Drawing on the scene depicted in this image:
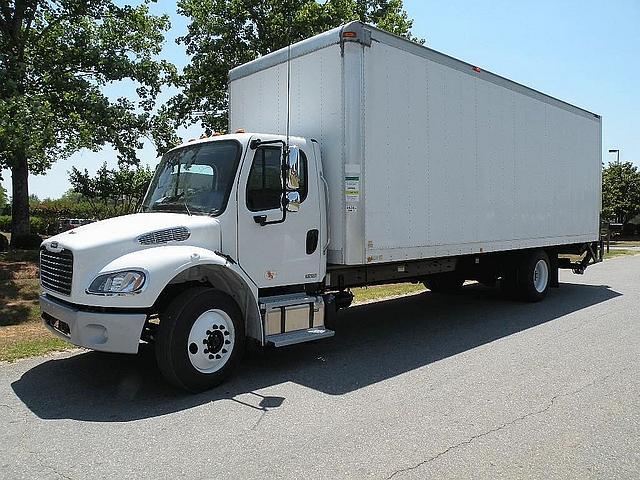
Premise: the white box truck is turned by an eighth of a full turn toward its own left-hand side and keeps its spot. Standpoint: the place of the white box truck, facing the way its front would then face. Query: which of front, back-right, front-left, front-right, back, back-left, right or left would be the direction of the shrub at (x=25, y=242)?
back-right

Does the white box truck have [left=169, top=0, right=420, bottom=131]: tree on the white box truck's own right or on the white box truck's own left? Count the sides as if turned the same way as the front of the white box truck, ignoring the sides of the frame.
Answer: on the white box truck's own right

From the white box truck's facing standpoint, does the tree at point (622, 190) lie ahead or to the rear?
to the rear

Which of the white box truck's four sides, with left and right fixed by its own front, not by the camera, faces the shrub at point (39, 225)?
right

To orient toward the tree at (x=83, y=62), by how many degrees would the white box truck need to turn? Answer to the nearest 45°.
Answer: approximately 90° to its right

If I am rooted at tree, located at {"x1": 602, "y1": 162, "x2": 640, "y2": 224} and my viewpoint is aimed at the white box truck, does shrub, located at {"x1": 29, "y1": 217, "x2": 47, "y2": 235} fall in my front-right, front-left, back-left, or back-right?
front-right

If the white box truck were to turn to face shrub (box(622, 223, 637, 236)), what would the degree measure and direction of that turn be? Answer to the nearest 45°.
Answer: approximately 180°

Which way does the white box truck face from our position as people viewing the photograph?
facing the viewer and to the left of the viewer

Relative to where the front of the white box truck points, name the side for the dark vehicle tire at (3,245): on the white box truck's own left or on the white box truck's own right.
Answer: on the white box truck's own right
